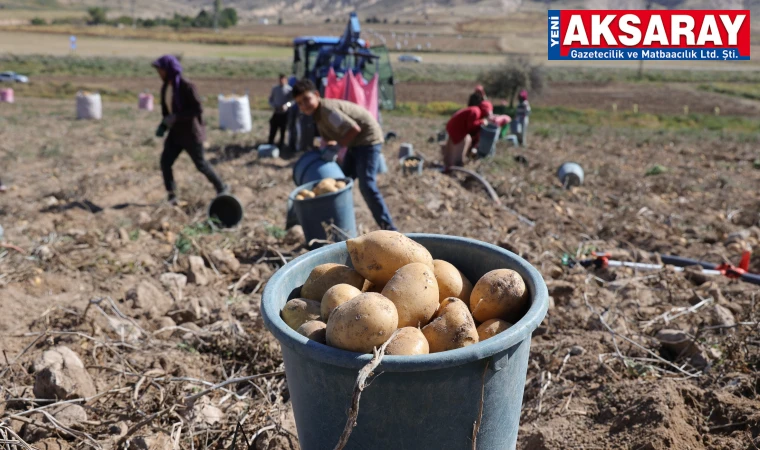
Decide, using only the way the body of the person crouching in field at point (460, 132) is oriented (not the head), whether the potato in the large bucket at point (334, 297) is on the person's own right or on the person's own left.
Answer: on the person's own right

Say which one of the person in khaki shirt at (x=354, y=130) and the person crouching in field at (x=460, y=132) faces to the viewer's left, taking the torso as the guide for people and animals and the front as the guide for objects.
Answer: the person in khaki shirt

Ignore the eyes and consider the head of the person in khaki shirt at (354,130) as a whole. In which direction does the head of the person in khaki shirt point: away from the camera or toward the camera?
toward the camera

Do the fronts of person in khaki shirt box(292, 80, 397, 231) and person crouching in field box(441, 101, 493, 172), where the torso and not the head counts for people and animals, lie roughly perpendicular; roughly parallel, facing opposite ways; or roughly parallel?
roughly parallel, facing opposite ways

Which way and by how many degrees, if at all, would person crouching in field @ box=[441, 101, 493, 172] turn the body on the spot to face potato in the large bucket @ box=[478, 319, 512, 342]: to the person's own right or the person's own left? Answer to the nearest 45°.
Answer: approximately 90° to the person's own right

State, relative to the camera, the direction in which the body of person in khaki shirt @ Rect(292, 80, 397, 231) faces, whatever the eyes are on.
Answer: to the viewer's left

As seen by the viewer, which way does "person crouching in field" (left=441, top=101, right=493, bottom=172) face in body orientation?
to the viewer's right
